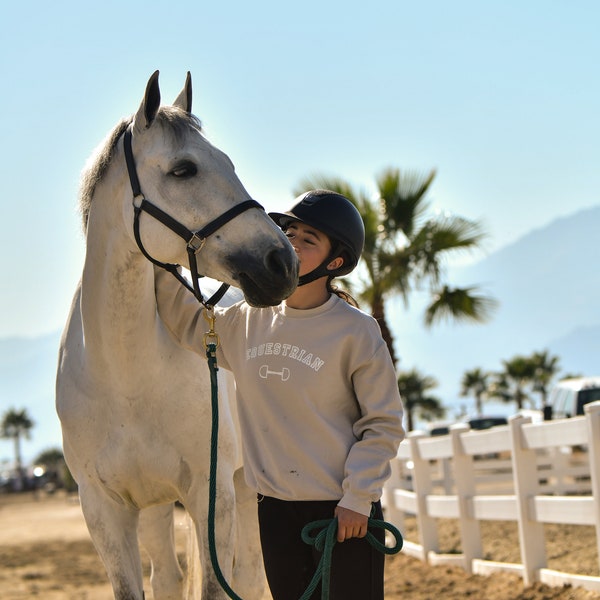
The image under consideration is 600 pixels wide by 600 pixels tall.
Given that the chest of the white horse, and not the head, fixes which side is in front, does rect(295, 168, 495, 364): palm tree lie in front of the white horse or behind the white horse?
behind

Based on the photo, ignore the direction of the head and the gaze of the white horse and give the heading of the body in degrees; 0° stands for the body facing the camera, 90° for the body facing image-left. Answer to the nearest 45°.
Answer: approximately 0°

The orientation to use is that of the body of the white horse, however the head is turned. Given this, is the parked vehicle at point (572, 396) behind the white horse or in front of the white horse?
behind

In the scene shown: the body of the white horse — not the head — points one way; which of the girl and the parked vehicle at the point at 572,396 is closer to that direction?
the girl

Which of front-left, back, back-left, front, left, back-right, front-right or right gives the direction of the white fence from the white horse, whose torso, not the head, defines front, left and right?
back-left

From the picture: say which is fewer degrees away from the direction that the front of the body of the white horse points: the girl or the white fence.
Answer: the girl

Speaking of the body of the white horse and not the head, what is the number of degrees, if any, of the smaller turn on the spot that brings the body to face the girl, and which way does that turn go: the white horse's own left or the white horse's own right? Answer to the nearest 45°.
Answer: approximately 45° to the white horse's own left

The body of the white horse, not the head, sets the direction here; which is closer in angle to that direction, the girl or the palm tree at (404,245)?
the girl
